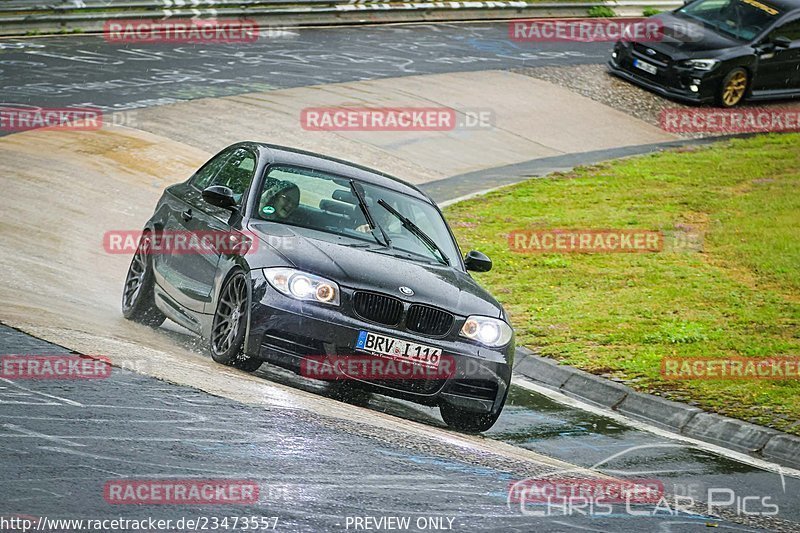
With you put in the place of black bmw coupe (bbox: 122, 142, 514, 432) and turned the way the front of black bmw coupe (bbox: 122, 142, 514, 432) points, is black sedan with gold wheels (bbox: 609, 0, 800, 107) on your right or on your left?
on your left

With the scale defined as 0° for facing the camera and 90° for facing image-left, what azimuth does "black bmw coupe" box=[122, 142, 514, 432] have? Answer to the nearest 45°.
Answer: approximately 315°

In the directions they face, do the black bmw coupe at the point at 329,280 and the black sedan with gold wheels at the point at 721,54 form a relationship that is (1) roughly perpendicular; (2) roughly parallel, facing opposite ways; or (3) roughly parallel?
roughly perpendicular

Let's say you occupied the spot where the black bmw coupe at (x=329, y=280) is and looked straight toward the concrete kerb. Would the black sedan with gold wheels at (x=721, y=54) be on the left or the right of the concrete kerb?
left

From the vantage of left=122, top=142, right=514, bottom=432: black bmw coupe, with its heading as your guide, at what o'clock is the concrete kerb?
The concrete kerb is roughly at 10 o'clock from the black bmw coupe.

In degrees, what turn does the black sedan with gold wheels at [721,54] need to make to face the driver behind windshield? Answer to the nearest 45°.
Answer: approximately 45° to its left

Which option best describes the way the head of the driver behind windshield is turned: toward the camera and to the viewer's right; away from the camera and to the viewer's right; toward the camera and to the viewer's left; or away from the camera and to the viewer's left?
toward the camera and to the viewer's right

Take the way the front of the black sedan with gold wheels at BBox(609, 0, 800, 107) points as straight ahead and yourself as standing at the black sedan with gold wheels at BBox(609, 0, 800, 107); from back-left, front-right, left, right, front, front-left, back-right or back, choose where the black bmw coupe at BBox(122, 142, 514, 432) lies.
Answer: front-left

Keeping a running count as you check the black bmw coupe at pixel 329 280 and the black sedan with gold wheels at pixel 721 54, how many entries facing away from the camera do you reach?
0

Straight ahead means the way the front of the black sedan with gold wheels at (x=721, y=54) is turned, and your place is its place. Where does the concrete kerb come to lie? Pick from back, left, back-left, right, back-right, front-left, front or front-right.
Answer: front-left
